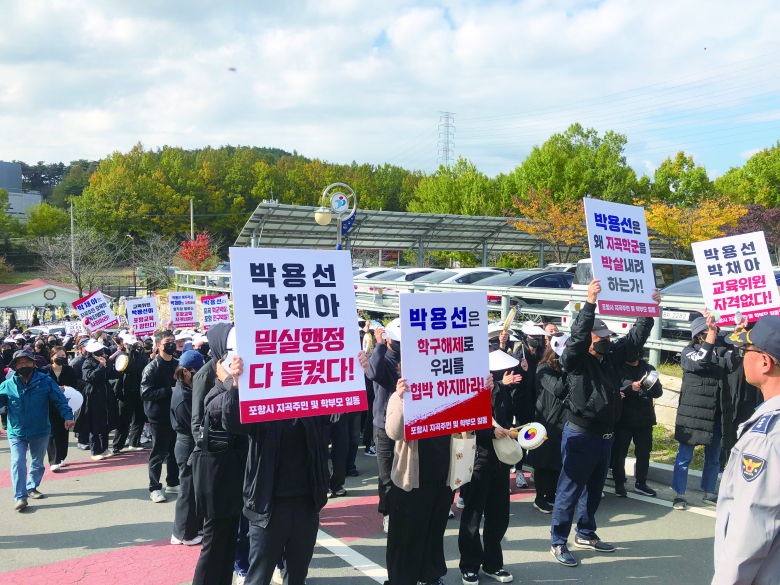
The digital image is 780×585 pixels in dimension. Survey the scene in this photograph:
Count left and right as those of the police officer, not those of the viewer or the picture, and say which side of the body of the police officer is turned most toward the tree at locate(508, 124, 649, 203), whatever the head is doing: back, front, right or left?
right

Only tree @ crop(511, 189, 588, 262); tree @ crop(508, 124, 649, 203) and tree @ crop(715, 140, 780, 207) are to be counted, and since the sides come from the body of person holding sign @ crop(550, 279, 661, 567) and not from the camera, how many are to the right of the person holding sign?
0

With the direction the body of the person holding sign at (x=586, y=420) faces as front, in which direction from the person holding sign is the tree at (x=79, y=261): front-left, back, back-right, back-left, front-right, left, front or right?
back

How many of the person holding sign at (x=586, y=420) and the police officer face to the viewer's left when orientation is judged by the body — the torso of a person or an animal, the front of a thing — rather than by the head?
1

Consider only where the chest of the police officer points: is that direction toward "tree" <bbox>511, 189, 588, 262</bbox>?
no

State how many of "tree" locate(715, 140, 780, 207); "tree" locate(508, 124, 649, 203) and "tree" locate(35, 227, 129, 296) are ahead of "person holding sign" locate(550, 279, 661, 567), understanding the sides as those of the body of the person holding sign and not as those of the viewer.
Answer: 0

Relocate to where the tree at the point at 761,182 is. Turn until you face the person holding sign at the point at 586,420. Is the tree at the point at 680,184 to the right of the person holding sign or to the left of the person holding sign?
right

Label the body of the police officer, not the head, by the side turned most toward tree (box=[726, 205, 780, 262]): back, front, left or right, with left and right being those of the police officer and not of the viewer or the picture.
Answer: right

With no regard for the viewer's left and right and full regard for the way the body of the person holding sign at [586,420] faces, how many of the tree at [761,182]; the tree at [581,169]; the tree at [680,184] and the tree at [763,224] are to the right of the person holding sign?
0

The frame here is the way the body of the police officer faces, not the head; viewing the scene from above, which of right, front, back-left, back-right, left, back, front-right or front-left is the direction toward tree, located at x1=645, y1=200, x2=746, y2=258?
right

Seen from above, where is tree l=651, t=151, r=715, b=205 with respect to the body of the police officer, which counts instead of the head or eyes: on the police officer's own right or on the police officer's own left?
on the police officer's own right

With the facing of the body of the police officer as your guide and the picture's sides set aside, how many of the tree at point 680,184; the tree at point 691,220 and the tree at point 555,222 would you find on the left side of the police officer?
0

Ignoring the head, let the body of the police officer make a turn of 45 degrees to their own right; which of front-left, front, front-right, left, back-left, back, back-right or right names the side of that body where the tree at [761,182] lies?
front-right

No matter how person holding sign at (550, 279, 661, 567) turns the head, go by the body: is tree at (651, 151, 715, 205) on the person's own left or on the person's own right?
on the person's own left

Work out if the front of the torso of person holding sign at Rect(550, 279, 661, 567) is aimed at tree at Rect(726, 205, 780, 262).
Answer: no

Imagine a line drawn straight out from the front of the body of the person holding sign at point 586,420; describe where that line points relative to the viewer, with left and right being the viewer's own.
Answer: facing the viewer and to the right of the viewer

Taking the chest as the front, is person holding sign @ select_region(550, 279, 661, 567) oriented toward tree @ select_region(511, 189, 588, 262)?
no

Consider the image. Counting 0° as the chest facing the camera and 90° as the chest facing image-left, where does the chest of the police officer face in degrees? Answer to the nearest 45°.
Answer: approximately 90°
